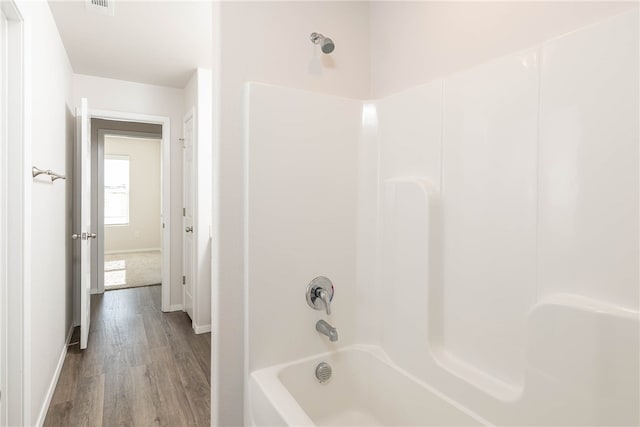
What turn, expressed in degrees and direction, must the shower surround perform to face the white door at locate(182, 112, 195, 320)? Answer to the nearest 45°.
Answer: approximately 90° to its right

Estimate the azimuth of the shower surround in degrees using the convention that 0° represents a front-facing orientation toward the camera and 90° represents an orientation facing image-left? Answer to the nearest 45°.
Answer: approximately 45°

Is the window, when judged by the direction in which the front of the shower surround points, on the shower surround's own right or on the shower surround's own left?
on the shower surround's own right
